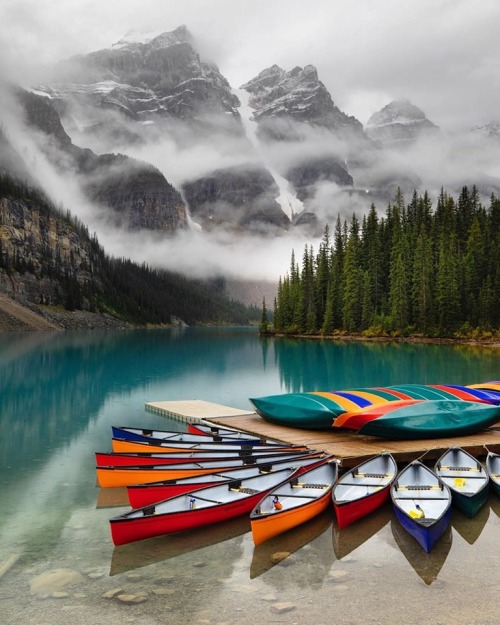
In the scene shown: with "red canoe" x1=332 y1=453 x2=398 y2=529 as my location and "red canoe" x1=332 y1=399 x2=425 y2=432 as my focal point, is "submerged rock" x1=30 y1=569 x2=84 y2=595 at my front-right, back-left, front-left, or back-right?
back-left

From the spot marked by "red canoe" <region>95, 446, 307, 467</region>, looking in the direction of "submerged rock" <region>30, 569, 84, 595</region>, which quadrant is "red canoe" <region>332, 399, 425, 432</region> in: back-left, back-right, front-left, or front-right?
back-left
